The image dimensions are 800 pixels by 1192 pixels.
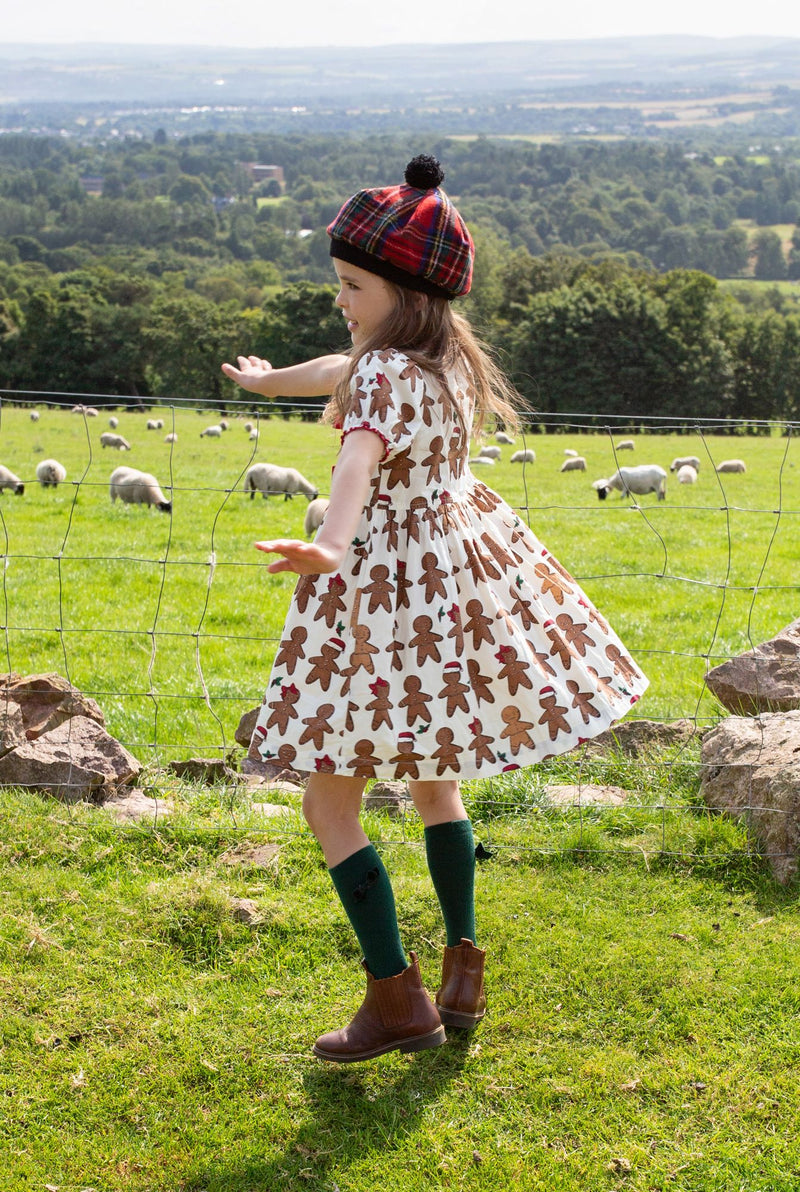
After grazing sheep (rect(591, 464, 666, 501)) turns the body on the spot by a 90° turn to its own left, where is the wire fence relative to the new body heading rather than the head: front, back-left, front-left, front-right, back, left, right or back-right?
front

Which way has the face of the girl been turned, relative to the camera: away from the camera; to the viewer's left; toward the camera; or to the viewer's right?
to the viewer's left

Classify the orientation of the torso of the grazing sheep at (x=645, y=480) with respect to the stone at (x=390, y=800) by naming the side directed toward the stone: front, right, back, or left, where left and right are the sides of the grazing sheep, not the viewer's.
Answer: left

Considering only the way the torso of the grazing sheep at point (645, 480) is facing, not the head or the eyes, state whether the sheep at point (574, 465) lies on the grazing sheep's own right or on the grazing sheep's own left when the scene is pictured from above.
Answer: on the grazing sheep's own right

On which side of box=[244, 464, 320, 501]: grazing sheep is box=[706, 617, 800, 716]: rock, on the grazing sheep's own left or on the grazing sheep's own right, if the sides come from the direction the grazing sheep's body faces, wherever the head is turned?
on the grazing sheep's own right

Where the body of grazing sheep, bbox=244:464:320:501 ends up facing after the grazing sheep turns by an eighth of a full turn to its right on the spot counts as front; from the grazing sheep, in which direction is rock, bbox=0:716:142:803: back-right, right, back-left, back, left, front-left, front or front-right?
front-right

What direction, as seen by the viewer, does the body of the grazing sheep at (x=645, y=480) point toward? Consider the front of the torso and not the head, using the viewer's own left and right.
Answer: facing to the left of the viewer

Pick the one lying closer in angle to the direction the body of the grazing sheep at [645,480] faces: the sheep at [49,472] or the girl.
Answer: the sheep

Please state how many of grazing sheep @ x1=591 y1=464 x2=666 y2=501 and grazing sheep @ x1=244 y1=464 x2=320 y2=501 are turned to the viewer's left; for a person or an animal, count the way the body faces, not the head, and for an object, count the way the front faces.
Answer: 1

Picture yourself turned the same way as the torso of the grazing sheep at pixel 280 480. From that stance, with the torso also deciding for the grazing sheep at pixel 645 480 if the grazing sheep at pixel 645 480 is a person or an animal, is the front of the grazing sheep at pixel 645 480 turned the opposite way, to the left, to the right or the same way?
the opposite way

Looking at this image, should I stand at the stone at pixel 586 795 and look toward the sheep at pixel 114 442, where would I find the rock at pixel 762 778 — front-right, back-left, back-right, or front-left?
back-right

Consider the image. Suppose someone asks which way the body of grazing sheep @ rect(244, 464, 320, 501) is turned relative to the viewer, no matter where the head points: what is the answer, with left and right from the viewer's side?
facing to the right of the viewer

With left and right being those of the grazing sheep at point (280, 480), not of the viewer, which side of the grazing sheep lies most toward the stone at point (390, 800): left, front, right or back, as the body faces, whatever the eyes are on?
right
